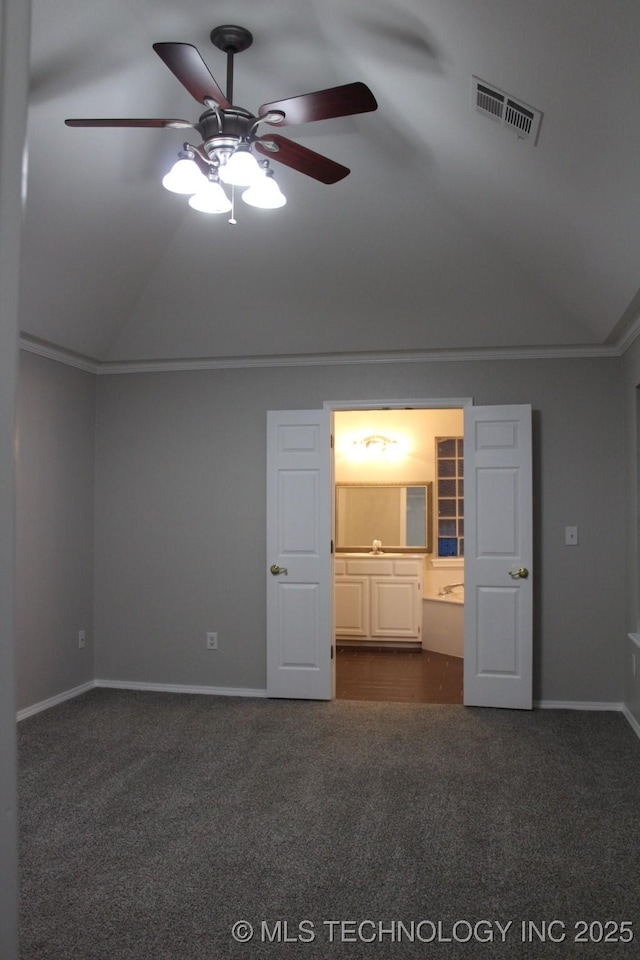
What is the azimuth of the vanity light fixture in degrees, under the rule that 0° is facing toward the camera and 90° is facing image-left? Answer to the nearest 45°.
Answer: approximately 0°

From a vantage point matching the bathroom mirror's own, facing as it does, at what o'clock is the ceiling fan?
The ceiling fan is roughly at 12 o'clock from the bathroom mirror.

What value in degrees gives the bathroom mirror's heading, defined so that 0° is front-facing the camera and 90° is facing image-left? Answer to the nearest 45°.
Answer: approximately 0°

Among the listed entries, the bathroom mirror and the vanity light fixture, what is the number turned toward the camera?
2

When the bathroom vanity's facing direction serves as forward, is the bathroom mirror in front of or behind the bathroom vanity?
behind
